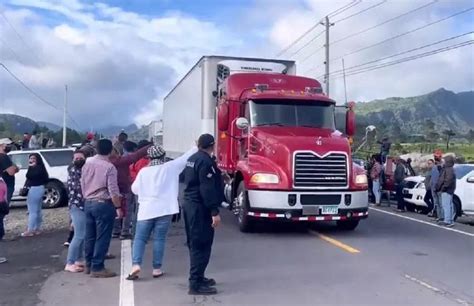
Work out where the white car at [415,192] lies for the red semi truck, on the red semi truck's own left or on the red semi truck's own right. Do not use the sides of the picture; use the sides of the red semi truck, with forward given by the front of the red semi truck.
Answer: on the red semi truck's own left

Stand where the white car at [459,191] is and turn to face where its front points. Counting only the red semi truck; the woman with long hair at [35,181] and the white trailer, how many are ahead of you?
3

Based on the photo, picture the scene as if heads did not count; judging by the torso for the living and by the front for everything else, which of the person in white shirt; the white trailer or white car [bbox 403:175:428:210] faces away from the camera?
the person in white shirt

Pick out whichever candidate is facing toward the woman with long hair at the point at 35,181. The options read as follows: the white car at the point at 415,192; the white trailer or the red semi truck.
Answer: the white car

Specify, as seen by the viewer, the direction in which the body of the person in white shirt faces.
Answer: away from the camera

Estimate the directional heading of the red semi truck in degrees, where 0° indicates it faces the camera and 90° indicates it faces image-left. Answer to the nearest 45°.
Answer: approximately 315°

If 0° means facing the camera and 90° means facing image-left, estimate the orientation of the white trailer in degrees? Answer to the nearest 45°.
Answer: approximately 315°

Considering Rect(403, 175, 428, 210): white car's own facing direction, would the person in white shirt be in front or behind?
in front

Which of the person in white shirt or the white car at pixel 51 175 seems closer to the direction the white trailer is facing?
the person in white shirt
